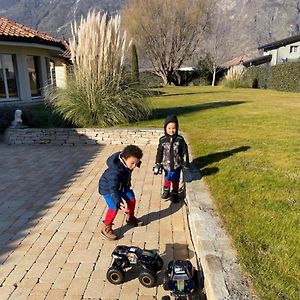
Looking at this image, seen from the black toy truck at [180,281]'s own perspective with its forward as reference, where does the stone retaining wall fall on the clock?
The stone retaining wall is roughly at 5 o'clock from the black toy truck.

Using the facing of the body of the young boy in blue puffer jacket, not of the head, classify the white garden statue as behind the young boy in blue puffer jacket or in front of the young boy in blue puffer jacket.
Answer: behind

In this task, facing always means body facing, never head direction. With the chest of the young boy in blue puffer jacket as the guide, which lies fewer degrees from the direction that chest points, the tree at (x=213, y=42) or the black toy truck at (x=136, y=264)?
the black toy truck

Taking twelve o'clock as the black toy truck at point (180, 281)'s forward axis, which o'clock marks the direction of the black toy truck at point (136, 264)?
the black toy truck at point (136, 264) is roughly at 4 o'clock from the black toy truck at point (180, 281).

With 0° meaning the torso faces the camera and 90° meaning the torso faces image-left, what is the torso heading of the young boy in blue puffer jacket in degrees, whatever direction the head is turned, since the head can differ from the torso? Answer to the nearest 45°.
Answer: approximately 315°

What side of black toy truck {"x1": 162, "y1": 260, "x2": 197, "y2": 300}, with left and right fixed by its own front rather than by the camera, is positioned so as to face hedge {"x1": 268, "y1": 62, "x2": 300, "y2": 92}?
back

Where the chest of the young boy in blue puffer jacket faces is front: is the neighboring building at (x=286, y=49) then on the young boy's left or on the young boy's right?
on the young boy's left

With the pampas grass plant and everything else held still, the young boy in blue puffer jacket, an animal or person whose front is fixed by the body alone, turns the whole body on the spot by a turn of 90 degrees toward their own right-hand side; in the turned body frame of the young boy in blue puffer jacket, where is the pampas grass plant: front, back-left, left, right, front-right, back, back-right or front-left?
back-right

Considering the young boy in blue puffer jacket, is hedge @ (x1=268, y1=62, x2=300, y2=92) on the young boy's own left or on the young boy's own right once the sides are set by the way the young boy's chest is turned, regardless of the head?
on the young boy's own left
